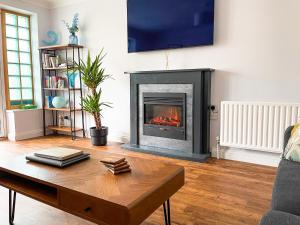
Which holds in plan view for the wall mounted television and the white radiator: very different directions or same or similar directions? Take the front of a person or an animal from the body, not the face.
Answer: same or similar directions

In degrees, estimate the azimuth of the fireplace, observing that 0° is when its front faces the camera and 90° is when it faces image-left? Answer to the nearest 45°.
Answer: approximately 45°

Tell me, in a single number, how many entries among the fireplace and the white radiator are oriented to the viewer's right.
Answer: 0

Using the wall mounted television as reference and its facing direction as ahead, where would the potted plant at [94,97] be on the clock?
The potted plant is roughly at 2 o'clock from the wall mounted television.

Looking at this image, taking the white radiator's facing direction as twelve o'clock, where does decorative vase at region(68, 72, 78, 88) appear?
The decorative vase is roughly at 2 o'clock from the white radiator.

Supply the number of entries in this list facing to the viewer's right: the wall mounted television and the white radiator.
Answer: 0

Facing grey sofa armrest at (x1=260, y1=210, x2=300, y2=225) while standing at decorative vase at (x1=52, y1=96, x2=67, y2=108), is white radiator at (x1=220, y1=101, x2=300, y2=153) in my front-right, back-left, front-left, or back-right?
front-left

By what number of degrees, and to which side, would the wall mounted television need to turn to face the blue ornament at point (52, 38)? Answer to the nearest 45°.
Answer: approximately 90° to its right

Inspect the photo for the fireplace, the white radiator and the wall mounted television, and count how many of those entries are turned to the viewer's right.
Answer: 0

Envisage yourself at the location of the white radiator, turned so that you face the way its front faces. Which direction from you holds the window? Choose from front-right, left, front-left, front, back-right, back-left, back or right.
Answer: front-right

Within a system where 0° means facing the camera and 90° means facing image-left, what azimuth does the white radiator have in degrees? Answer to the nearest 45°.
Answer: approximately 45°

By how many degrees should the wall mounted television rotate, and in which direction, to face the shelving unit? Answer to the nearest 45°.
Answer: approximately 90° to its right

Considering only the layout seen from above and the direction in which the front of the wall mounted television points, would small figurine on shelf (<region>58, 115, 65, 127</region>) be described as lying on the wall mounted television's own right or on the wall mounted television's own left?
on the wall mounted television's own right

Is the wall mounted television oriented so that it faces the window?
no

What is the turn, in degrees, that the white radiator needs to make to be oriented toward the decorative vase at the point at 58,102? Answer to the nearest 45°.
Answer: approximately 45° to its right

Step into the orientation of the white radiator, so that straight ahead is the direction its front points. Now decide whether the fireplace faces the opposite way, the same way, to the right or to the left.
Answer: the same way
